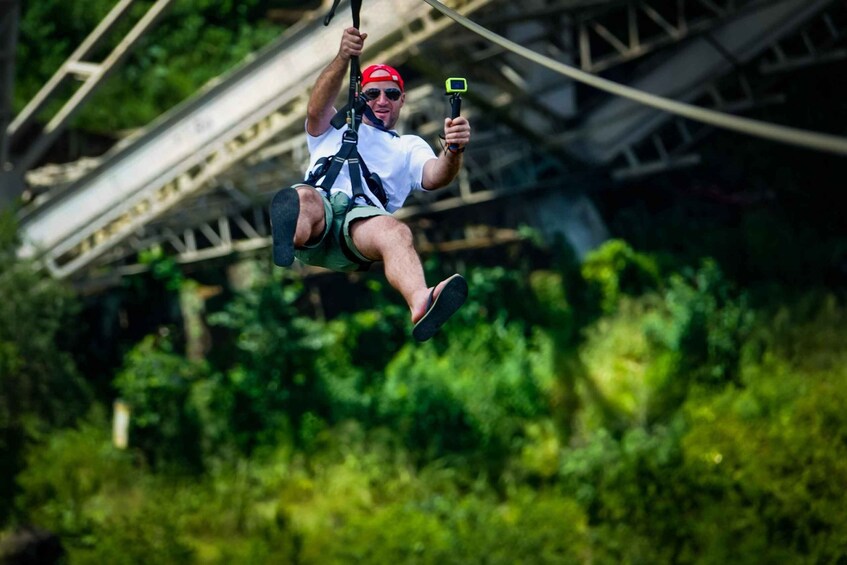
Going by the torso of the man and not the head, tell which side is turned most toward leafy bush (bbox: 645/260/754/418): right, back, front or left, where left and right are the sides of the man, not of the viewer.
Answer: back

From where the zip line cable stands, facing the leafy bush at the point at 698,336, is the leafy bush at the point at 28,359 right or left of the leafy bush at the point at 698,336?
left

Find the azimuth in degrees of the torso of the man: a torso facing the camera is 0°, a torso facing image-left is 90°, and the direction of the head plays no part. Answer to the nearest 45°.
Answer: approximately 0°

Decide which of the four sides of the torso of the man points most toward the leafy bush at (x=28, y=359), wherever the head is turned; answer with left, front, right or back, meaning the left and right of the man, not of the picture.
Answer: back

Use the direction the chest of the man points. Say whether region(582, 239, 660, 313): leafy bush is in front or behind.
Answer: behind

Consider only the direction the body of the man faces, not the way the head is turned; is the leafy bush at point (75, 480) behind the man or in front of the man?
behind
